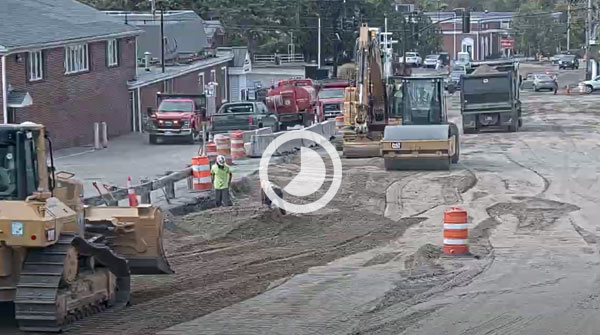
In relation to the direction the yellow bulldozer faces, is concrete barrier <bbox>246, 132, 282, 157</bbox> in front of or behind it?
in front

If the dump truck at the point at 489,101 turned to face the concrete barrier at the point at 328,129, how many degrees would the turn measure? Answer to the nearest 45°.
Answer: approximately 135° to its left

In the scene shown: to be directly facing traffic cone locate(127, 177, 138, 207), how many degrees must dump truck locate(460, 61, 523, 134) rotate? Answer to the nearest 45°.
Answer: approximately 180°

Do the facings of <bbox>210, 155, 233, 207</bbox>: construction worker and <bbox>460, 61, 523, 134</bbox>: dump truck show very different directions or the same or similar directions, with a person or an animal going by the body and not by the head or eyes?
very different directions

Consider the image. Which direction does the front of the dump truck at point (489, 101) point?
away from the camera

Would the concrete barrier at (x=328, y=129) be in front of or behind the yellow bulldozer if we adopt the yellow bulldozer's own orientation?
in front

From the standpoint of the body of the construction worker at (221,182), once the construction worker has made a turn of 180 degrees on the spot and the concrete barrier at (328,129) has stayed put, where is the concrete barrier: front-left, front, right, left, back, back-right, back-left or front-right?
front

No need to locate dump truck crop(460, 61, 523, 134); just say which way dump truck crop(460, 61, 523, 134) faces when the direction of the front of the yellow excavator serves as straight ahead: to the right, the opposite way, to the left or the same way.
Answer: the opposite way

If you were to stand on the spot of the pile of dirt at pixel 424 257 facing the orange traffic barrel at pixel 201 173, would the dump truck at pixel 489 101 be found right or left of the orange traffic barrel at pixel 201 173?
right

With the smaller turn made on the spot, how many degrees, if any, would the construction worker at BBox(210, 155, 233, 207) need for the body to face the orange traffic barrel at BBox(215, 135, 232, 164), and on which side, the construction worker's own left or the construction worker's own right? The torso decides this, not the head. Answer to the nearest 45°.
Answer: approximately 180°

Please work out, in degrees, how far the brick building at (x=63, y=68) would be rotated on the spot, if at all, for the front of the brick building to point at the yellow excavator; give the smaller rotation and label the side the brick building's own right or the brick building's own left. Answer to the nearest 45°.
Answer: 0° — it already faces it
